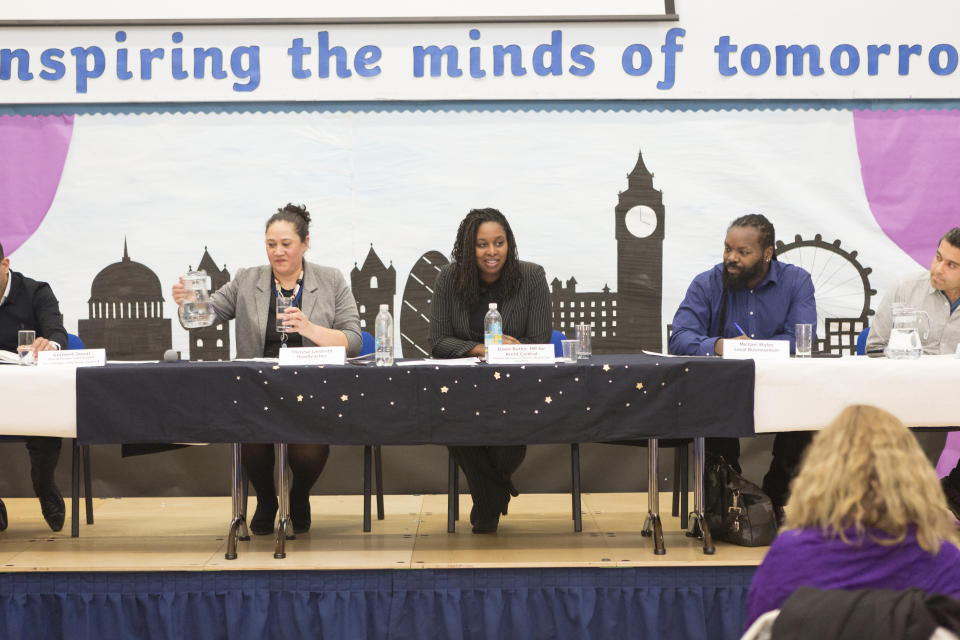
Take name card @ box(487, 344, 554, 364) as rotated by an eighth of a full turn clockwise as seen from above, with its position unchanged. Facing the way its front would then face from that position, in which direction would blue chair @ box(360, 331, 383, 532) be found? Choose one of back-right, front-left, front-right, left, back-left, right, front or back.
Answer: right

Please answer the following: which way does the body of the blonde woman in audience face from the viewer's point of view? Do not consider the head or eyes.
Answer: away from the camera

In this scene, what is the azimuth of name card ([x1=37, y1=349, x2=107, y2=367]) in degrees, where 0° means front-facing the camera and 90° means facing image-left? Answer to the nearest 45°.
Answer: approximately 0°

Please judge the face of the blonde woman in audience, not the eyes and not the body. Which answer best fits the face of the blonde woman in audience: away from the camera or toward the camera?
away from the camera

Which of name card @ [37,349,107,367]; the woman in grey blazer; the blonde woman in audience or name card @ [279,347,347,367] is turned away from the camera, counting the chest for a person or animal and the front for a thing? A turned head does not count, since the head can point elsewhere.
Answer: the blonde woman in audience

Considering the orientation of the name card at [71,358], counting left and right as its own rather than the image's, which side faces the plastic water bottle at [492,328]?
left

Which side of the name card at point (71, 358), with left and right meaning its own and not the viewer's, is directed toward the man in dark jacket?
back

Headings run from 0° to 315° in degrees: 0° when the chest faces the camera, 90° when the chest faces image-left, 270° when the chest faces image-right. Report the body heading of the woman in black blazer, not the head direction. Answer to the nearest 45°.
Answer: approximately 0°
